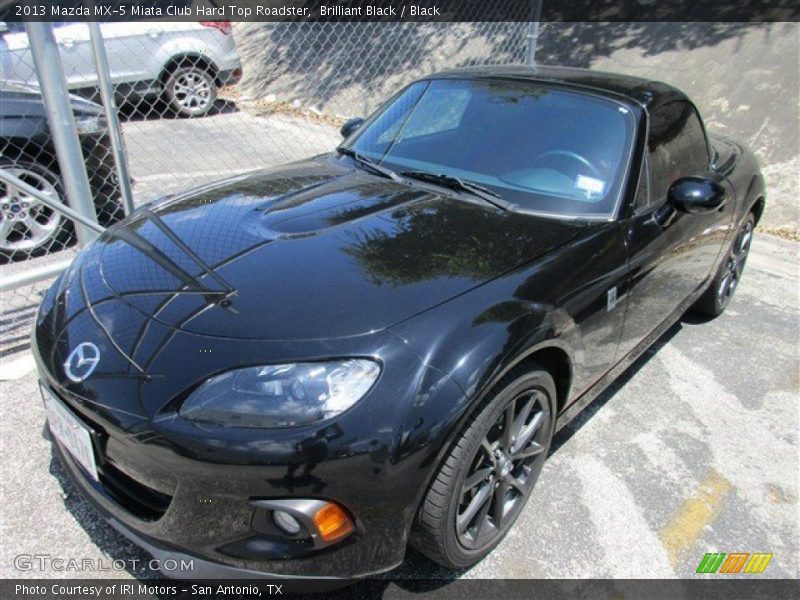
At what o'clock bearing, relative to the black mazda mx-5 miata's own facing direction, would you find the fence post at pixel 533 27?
The fence post is roughly at 5 o'clock from the black mazda mx-5 miata.

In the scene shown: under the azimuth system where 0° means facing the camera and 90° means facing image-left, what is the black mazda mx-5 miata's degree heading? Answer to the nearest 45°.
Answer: approximately 45°

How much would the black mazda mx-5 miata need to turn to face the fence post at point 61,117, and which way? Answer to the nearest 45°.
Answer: approximately 90° to its right

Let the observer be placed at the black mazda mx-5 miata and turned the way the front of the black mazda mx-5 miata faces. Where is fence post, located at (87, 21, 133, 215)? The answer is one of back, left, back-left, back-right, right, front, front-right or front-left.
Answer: right
